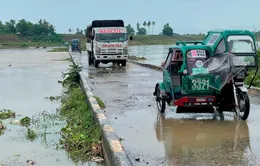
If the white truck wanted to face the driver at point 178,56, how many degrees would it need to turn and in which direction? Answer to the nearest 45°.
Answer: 0° — it already faces them

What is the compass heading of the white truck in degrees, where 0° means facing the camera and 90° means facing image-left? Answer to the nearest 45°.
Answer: approximately 0°
